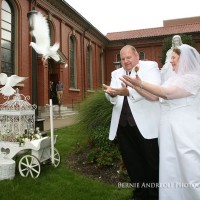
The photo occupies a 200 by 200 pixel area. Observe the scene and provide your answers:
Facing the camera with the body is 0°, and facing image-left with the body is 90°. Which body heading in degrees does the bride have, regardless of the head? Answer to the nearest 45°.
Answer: approximately 90°

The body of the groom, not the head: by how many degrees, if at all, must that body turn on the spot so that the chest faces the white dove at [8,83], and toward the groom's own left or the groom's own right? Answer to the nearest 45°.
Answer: approximately 90° to the groom's own right

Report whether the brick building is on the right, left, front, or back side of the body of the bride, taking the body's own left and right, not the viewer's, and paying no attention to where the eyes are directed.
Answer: right

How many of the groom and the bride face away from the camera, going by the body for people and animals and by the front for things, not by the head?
0

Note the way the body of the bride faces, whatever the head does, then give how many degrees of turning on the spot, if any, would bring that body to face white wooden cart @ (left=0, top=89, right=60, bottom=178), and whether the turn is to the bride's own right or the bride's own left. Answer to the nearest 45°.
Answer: approximately 45° to the bride's own right

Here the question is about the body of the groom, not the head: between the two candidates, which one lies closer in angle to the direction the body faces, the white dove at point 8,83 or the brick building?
the white dove

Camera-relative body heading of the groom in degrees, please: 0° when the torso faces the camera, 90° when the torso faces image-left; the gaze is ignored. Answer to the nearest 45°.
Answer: approximately 45°

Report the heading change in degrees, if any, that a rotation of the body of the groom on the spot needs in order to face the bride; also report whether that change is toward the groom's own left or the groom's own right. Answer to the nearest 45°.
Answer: approximately 90° to the groom's own left

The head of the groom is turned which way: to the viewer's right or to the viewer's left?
to the viewer's left

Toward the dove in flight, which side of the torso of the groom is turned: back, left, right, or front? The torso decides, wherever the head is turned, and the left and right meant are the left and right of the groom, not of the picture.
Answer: right

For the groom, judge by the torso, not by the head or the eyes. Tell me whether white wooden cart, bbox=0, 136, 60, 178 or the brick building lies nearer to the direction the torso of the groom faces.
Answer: the white wooden cart
